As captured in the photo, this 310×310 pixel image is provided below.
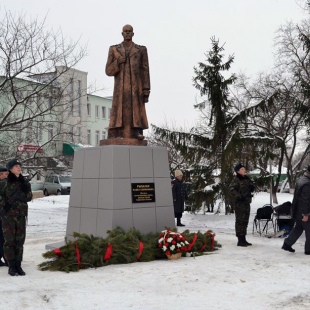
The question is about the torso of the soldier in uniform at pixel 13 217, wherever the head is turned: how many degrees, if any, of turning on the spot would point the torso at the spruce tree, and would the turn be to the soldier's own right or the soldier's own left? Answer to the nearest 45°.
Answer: approximately 90° to the soldier's own left

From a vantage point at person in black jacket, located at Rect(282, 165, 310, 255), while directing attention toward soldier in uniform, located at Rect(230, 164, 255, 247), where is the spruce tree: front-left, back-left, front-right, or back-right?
front-right

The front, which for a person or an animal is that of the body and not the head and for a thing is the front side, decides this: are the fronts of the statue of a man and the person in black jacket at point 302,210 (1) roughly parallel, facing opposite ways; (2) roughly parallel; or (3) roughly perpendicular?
roughly perpendicular

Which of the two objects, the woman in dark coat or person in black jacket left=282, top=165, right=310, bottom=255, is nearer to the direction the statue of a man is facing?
the person in black jacket

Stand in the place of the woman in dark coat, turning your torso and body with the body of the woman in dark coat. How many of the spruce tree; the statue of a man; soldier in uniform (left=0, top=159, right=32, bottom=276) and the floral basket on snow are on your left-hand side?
1

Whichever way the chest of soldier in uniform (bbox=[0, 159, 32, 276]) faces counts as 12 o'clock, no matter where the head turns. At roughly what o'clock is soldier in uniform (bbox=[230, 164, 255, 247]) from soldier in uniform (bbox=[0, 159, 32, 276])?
soldier in uniform (bbox=[230, 164, 255, 247]) is roughly at 10 o'clock from soldier in uniform (bbox=[0, 159, 32, 276]).

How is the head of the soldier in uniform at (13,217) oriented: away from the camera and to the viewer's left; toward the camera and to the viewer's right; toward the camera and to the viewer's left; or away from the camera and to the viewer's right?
toward the camera and to the viewer's right

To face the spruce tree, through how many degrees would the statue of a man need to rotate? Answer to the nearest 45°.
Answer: approximately 135° to its left

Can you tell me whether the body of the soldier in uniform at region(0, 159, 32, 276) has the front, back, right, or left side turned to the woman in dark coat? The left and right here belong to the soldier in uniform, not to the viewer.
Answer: left

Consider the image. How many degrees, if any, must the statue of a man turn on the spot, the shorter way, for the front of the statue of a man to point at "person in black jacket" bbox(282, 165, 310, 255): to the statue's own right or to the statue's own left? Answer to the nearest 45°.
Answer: approximately 90° to the statue's own left

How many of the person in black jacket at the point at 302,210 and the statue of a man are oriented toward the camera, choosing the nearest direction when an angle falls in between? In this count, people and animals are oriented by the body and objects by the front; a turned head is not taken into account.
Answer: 1

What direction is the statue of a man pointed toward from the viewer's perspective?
toward the camera

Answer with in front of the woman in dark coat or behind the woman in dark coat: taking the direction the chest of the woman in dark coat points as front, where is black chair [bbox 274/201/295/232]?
in front
